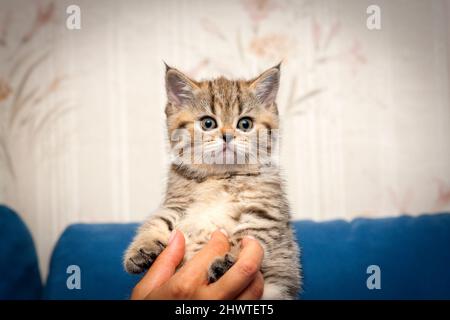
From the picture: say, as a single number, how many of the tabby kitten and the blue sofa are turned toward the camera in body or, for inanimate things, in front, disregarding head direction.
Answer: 2

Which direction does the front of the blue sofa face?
toward the camera

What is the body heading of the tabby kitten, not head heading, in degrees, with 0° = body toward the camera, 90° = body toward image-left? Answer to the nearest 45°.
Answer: approximately 0°

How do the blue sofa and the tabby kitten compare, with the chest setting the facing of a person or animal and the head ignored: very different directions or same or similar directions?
same or similar directions
